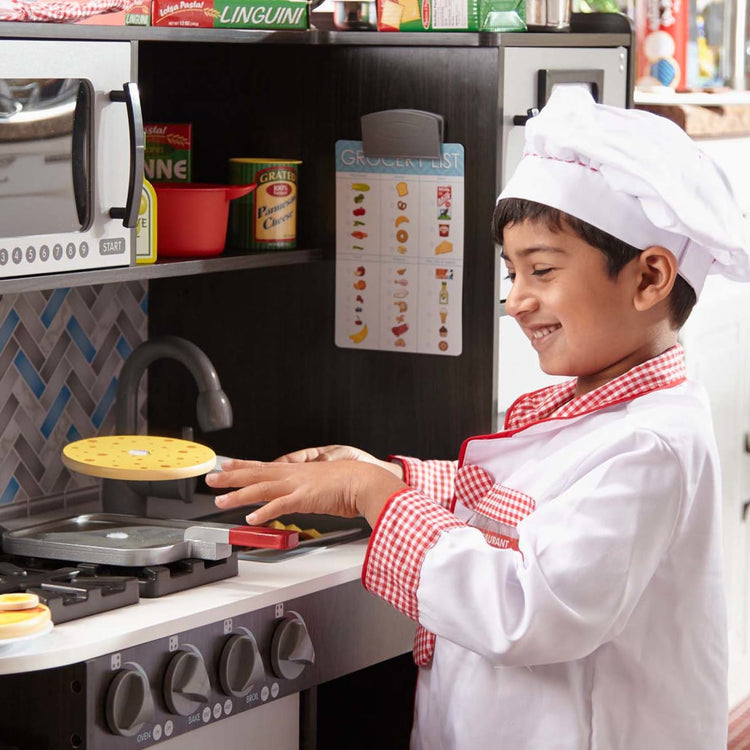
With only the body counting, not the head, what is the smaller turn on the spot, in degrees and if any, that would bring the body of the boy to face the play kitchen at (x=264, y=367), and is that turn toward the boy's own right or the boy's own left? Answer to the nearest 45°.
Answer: approximately 45° to the boy's own right

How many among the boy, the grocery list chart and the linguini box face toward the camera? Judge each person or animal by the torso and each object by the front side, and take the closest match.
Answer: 2

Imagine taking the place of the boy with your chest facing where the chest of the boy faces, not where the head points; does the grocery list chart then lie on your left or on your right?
on your right

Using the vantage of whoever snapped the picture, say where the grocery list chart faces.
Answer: facing the viewer

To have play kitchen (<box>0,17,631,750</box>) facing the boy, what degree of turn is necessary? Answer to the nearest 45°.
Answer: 0° — it already faces them

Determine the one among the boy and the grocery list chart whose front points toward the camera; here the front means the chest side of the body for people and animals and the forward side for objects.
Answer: the grocery list chart

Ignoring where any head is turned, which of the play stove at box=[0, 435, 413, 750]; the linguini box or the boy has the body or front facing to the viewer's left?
the boy

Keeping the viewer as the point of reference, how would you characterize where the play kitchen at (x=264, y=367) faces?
facing the viewer and to the right of the viewer

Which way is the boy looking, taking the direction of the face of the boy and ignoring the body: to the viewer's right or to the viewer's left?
to the viewer's left

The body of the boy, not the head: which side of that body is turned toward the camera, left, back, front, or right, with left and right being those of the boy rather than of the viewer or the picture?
left

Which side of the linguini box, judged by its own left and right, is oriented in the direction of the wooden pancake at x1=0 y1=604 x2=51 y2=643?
front

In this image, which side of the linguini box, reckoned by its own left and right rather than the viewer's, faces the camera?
front
